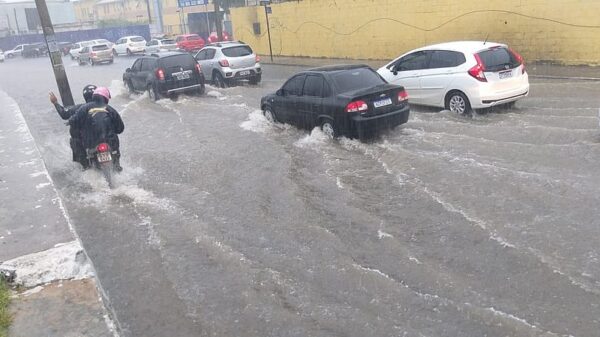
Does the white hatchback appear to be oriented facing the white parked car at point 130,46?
yes

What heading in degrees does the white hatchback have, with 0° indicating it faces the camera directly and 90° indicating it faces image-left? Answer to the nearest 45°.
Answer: approximately 135°

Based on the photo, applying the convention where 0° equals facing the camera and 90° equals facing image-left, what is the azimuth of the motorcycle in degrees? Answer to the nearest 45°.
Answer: approximately 180°

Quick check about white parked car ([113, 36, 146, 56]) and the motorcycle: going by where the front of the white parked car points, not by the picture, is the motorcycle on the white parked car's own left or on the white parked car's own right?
on the white parked car's own left

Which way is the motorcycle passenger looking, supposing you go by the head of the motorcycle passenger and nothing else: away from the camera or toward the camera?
away from the camera

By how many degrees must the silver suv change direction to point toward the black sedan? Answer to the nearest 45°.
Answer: approximately 135° to its left

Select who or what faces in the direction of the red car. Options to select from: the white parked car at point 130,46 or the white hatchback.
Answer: the white hatchback

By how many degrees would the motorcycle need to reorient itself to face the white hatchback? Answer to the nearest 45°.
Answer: approximately 90° to its right

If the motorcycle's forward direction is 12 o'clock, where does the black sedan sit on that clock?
The black sedan is roughly at 3 o'clock from the motorcycle.

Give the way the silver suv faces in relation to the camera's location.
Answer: facing away from the viewer and to the left of the viewer

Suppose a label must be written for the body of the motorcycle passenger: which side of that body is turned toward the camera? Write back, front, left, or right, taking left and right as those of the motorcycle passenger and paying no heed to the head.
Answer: back

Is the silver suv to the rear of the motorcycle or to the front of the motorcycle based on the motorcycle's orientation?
to the front

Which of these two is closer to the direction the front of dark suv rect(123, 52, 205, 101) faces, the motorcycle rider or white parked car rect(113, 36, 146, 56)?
the white parked car

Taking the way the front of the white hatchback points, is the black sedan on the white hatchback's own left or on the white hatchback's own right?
on the white hatchback's own left

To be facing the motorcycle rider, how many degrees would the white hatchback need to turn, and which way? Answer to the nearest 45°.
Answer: approximately 90° to its left
